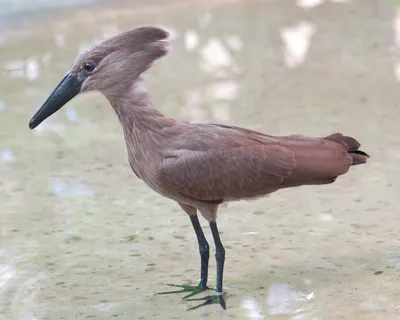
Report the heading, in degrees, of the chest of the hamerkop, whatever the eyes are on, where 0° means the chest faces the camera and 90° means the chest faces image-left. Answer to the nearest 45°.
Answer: approximately 90°
